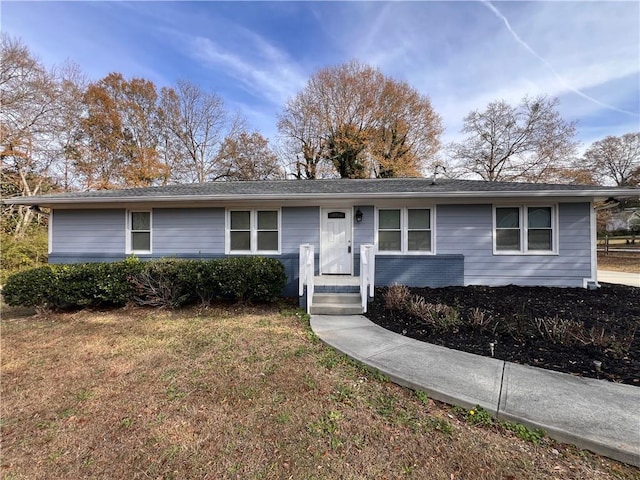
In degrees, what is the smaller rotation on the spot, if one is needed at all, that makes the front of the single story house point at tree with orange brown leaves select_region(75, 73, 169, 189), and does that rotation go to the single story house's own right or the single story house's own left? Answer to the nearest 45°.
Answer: approximately 135° to the single story house's own right

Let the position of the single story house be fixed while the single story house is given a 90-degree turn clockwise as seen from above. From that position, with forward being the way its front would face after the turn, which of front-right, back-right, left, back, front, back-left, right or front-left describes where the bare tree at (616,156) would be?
back-right

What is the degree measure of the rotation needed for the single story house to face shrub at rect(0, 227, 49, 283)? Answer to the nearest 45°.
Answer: approximately 90° to its right

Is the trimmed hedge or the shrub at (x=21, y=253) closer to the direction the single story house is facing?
the trimmed hedge

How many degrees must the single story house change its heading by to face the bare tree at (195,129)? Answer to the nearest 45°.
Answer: approximately 135° to its right

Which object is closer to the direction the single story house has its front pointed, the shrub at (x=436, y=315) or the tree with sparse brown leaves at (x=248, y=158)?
the shrub

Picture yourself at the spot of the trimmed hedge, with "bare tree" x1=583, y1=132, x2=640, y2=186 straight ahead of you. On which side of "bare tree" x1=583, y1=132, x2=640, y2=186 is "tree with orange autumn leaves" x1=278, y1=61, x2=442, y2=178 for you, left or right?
left

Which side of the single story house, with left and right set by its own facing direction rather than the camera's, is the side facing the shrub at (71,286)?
right

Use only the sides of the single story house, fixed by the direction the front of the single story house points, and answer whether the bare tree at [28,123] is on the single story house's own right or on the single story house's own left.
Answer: on the single story house's own right

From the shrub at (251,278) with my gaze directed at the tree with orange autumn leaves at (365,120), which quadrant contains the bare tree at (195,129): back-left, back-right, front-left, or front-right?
front-left

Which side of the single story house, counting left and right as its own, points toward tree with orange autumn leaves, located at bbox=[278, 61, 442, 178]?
back

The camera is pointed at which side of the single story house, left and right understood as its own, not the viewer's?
front

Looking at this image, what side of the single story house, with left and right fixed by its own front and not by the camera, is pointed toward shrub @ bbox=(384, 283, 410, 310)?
front

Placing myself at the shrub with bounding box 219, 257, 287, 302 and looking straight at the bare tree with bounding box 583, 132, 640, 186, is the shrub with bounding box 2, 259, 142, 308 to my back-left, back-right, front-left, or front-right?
back-left

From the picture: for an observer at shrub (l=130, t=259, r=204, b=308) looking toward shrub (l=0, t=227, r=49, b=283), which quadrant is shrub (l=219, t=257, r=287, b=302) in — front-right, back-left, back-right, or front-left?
back-right

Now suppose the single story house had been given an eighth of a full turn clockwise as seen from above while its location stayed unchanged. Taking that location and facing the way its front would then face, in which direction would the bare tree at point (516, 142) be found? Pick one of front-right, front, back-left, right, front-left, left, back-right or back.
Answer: back
